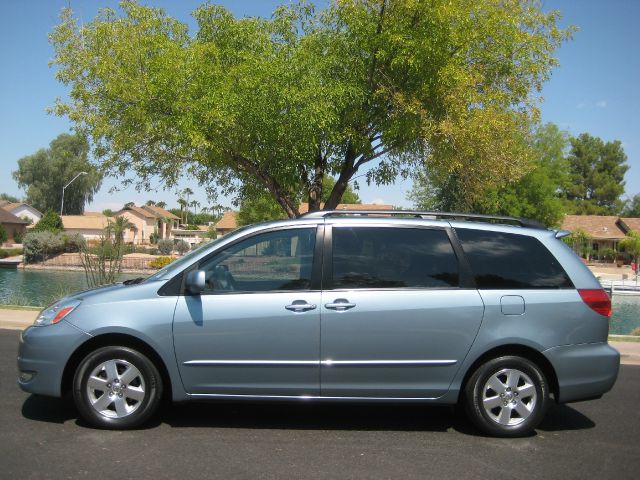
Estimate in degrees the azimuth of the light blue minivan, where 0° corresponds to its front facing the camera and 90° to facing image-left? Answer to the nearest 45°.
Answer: approximately 90°

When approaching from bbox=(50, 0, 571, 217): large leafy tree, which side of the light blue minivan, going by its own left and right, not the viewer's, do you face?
right

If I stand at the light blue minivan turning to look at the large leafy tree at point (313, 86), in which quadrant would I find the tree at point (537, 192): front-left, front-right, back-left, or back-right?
front-right

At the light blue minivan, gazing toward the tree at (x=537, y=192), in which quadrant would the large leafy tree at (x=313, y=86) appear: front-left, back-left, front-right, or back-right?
front-left

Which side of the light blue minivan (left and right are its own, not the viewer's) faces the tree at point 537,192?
right
